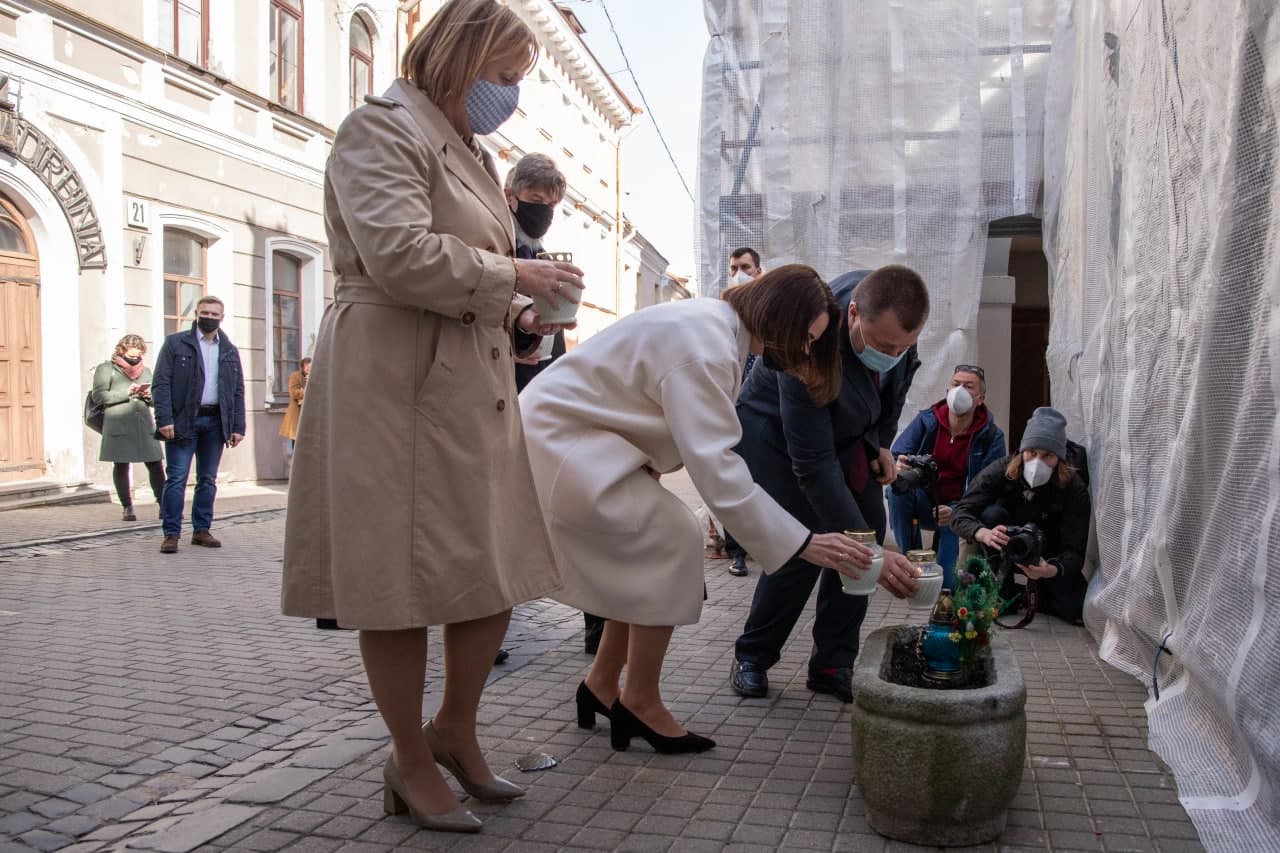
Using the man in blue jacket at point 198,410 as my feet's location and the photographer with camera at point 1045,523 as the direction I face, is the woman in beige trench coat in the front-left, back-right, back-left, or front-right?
front-right

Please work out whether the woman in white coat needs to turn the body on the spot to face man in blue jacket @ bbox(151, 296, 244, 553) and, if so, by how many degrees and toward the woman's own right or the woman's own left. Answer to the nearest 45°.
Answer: approximately 135° to the woman's own left

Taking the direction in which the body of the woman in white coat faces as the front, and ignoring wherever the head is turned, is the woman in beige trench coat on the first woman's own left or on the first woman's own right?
on the first woman's own right

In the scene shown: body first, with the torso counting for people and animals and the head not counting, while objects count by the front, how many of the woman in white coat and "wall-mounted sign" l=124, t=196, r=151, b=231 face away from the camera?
0

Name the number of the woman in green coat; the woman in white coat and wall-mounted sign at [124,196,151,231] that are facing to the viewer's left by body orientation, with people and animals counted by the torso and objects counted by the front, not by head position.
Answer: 0

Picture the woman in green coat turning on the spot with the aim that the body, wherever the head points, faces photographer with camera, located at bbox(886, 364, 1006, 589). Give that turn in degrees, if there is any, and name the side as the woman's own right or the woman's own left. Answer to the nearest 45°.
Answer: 0° — they already face them

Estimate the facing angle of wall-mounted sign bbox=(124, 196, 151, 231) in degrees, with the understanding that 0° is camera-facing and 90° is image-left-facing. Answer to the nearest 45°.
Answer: approximately 315°

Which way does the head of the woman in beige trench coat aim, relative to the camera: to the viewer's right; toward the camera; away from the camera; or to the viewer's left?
to the viewer's right

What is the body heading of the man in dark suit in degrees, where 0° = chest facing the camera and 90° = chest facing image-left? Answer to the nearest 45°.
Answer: approximately 315°

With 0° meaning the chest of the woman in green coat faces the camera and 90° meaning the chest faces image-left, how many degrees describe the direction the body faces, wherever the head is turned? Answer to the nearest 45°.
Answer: approximately 315°

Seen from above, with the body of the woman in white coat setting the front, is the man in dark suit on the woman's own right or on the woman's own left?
on the woman's own left

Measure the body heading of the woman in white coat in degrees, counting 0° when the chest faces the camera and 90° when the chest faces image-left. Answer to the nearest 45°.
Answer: approximately 270°

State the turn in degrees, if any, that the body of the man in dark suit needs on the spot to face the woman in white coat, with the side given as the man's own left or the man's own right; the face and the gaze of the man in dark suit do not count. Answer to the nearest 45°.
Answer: approximately 90° to the man's own right

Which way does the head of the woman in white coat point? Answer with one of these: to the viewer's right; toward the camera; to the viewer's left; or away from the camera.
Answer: to the viewer's right
